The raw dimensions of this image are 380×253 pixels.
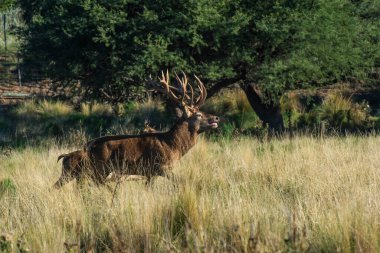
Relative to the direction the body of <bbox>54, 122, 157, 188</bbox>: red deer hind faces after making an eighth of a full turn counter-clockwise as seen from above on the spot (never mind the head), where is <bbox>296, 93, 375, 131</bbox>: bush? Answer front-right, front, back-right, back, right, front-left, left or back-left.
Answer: front

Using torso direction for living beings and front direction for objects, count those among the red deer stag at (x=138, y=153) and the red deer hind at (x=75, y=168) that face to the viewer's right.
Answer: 2

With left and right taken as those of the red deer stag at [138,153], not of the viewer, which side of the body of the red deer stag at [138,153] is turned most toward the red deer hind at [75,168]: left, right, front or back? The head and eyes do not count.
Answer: back

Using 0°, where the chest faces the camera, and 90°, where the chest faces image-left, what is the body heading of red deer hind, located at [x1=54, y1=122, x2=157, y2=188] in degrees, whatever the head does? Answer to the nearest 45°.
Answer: approximately 270°

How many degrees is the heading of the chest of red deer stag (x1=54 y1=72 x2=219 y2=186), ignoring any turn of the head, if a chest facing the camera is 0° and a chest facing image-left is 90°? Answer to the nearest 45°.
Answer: approximately 270°

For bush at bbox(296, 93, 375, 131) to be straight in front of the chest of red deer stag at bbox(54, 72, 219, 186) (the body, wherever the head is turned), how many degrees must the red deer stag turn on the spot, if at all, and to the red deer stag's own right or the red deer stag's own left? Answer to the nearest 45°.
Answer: approximately 45° to the red deer stag's own left

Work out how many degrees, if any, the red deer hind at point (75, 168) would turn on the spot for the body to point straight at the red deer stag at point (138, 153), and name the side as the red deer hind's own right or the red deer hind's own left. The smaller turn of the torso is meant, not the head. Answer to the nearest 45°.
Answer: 0° — it already faces it
